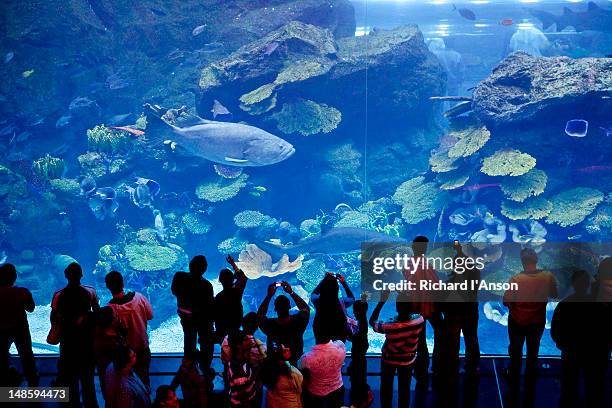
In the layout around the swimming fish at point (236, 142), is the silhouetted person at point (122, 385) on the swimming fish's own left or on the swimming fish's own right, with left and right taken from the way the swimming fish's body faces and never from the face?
on the swimming fish's own right

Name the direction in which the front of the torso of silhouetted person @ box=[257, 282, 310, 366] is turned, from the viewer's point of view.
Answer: away from the camera

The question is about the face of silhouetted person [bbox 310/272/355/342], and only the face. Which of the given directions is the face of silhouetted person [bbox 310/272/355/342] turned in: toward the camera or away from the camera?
away from the camera

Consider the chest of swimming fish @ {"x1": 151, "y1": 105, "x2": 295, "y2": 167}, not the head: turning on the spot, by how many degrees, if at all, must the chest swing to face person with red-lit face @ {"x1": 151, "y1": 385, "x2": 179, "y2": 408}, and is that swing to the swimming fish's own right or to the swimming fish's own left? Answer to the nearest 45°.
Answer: approximately 90° to the swimming fish's own right

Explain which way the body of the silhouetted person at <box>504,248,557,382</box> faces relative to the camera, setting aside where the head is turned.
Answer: away from the camera

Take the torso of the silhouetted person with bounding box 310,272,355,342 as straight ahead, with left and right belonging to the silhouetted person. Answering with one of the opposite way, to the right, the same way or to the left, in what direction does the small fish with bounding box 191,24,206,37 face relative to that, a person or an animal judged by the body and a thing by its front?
to the left

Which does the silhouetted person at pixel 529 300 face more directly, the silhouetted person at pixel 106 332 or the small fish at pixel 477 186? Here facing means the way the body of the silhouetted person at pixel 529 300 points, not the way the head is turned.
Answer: the small fish

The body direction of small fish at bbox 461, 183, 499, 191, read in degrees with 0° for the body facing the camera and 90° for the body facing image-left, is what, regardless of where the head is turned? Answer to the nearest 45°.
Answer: approximately 90°

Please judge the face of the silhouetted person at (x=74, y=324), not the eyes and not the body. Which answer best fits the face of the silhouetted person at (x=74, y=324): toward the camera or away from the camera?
away from the camera

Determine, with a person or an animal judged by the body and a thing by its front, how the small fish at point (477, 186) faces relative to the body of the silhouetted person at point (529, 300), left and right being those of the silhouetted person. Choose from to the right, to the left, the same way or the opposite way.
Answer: to the left

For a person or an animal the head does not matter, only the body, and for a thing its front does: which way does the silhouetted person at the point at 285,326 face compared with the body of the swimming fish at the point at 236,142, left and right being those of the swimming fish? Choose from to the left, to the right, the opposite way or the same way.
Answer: to the left

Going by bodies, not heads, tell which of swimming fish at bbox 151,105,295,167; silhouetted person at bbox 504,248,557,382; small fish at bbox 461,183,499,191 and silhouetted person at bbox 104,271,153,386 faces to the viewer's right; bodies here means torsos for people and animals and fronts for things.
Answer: the swimming fish
